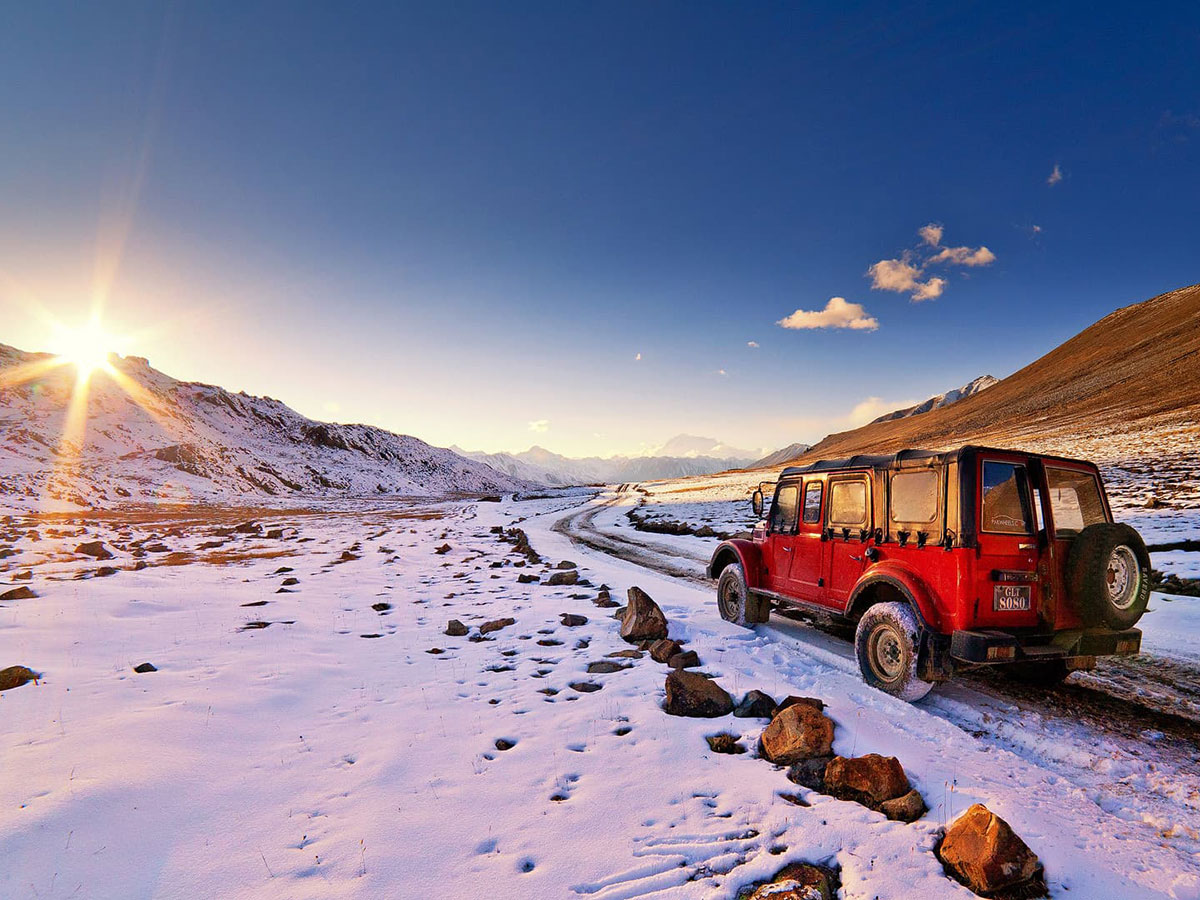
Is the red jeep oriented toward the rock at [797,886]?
no

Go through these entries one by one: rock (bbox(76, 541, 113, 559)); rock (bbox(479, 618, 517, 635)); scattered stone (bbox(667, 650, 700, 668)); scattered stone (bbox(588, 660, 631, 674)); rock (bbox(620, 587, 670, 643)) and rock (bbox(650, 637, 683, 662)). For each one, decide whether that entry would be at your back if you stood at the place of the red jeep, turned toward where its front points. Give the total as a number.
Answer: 0

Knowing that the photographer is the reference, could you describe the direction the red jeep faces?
facing away from the viewer and to the left of the viewer

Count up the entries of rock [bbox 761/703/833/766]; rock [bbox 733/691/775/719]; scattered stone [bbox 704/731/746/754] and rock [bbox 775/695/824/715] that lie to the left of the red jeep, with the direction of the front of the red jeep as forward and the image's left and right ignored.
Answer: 4

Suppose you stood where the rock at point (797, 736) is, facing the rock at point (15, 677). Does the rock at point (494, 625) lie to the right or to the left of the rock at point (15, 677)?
right

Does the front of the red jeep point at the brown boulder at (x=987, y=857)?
no

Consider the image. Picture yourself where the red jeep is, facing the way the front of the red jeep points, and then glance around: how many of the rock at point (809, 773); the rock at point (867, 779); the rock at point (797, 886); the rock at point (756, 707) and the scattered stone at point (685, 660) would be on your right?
0

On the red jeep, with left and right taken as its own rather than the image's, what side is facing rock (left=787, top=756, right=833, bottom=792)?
left

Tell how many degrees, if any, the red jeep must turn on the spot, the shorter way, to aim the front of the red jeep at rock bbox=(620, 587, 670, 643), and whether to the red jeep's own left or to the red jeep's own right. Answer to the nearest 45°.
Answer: approximately 45° to the red jeep's own left

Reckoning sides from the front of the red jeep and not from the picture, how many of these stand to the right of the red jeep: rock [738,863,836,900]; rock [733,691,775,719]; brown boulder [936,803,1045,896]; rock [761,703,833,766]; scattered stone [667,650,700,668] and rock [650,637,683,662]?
0

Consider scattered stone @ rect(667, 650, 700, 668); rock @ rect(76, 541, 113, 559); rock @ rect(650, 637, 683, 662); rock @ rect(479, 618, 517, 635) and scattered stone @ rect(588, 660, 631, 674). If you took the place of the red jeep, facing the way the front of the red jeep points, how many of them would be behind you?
0

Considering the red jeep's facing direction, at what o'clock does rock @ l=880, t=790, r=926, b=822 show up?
The rock is roughly at 8 o'clock from the red jeep.

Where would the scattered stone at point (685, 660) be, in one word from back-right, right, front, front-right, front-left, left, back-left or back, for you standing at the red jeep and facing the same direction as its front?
front-left

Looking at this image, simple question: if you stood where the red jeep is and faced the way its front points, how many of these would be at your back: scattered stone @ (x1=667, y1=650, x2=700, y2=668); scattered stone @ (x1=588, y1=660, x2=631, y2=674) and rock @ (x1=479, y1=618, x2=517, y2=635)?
0

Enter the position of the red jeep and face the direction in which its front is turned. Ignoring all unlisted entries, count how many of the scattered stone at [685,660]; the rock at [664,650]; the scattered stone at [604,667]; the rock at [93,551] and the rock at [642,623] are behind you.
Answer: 0

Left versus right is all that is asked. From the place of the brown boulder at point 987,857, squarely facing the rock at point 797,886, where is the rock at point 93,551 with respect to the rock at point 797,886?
right

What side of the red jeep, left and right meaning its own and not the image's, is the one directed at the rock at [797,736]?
left

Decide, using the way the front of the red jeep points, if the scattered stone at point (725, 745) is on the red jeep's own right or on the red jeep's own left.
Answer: on the red jeep's own left

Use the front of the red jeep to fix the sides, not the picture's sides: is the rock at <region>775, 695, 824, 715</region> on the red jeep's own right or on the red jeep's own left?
on the red jeep's own left

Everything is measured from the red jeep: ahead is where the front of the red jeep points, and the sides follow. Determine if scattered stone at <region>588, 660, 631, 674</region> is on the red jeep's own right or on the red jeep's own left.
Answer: on the red jeep's own left
